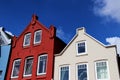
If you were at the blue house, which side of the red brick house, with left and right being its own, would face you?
right

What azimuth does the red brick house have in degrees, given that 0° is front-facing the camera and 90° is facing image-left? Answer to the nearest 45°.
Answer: approximately 45°

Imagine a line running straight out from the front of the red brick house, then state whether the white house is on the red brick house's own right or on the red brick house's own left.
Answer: on the red brick house's own left
